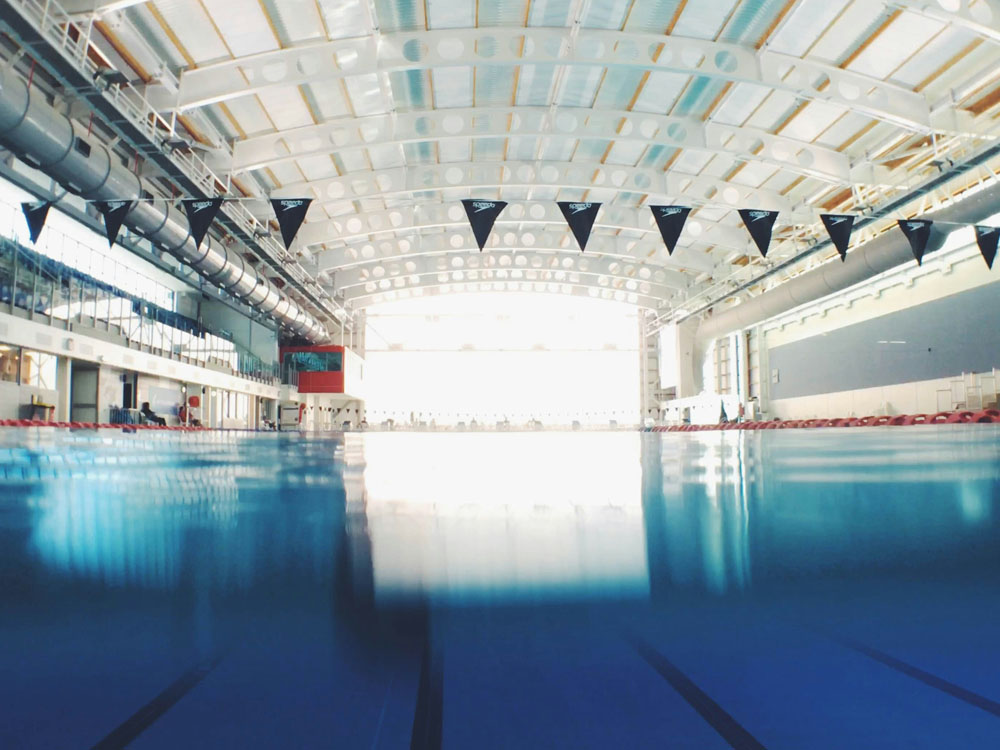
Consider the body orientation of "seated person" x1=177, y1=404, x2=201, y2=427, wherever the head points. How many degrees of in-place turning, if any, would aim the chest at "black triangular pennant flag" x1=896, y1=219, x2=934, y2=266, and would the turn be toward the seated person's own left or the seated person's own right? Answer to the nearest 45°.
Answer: approximately 45° to the seated person's own right

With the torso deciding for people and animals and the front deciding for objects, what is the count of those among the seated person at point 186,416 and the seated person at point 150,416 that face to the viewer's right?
2

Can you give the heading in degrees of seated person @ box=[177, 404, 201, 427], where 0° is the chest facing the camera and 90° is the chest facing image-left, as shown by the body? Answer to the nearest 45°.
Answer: approximately 270°

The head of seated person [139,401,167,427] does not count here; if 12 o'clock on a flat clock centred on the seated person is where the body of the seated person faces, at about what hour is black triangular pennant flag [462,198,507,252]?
The black triangular pennant flag is roughly at 2 o'clock from the seated person.

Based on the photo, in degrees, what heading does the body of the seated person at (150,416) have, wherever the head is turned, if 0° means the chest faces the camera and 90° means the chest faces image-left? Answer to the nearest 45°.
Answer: approximately 270°

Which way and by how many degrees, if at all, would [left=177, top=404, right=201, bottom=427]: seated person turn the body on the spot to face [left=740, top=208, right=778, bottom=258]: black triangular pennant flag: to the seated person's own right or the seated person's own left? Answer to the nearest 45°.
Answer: approximately 45° to the seated person's own right

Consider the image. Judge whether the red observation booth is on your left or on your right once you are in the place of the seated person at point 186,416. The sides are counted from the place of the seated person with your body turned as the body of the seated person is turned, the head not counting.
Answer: on your left

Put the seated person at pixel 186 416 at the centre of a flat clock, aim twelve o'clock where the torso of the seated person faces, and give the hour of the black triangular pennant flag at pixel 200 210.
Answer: The black triangular pennant flag is roughly at 3 o'clock from the seated person.
